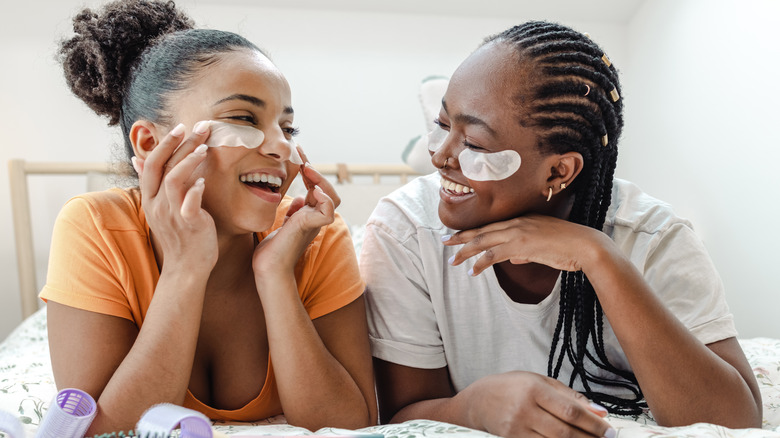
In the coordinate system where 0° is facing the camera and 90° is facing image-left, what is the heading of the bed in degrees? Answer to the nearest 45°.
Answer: approximately 0°
